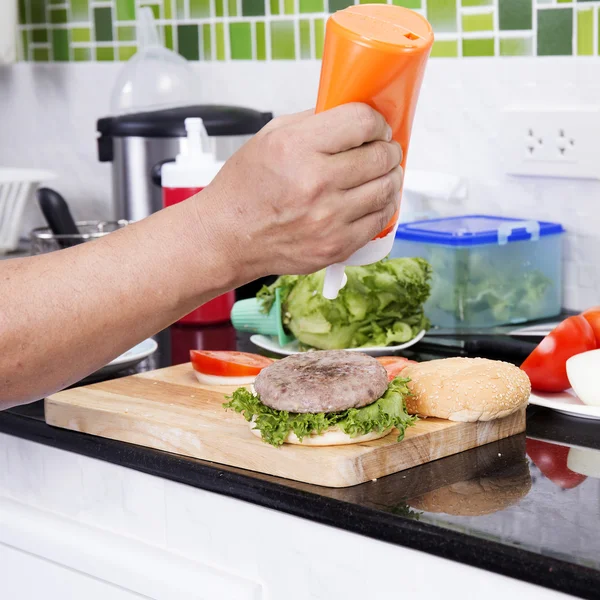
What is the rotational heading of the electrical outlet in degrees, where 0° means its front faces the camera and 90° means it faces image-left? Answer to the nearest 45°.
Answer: approximately 0°

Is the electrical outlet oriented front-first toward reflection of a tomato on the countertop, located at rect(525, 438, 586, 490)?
yes

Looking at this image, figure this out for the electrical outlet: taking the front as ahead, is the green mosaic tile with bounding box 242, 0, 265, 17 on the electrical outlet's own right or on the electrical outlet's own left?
on the electrical outlet's own right

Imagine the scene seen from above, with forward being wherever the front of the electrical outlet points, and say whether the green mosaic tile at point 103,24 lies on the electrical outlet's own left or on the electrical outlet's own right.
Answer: on the electrical outlet's own right

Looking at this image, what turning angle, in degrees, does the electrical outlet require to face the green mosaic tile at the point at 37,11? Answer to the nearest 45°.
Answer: approximately 135° to its right
